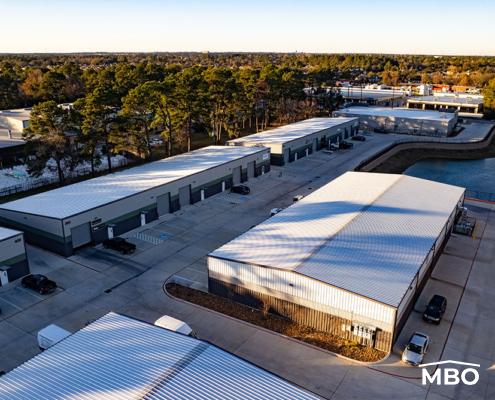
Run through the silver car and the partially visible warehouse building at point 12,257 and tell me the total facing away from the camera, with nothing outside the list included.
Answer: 0

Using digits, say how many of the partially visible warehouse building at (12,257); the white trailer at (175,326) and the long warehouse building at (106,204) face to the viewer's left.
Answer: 0

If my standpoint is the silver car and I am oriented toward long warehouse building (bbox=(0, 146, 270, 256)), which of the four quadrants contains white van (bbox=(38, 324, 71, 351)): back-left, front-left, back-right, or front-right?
front-left

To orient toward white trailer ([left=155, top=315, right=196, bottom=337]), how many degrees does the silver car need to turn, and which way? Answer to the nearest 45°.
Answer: approximately 45° to its right

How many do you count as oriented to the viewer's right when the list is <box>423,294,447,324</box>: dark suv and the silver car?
0

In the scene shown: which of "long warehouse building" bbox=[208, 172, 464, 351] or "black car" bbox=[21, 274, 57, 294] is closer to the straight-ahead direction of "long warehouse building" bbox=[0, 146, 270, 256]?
the long warehouse building

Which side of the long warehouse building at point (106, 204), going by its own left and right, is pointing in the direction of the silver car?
front

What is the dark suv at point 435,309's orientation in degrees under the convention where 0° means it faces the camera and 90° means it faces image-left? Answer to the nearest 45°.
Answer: approximately 45°

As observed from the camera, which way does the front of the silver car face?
facing the viewer and to the left of the viewer

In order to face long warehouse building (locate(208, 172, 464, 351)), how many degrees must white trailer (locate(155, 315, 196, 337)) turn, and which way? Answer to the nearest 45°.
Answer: approximately 45° to its left

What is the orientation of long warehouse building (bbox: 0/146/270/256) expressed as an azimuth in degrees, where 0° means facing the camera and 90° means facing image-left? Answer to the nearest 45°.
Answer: approximately 315°

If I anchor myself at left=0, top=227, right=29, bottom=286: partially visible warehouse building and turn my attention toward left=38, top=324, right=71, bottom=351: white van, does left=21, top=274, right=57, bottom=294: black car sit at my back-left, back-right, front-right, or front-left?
front-left

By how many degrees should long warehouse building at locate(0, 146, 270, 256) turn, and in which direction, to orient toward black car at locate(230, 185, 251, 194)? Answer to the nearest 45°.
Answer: approximately 90° to its left

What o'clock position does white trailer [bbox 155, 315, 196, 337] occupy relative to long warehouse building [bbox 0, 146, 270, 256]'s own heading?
The white trailer is roughly at 1 o'clock from the long warehouse building.
